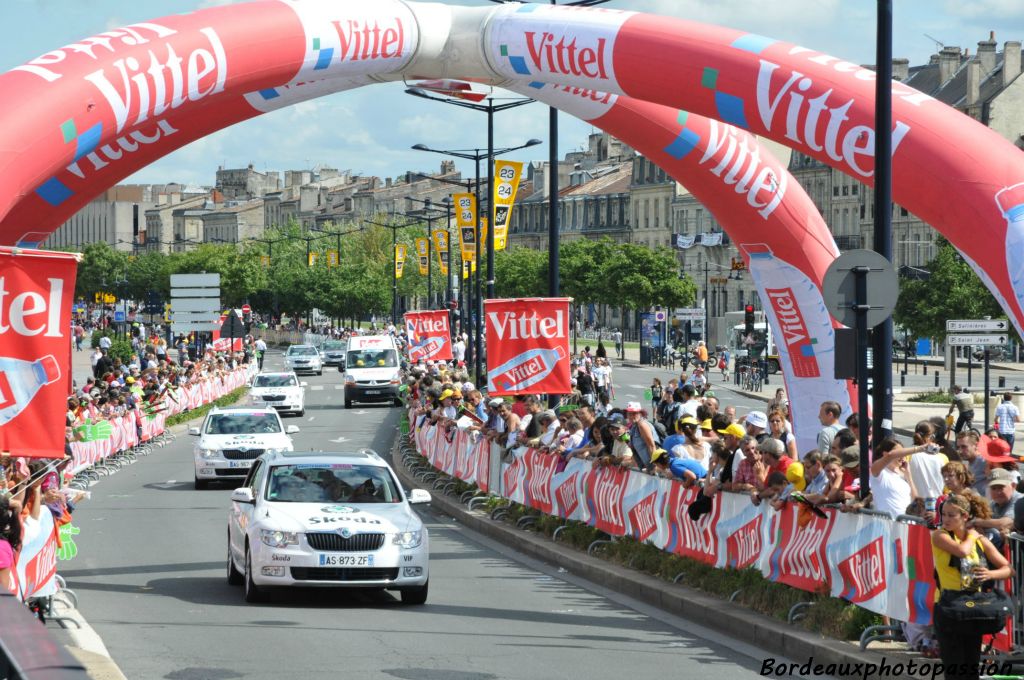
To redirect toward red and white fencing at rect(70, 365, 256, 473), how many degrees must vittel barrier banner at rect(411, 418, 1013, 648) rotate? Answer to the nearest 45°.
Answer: approximately 90° to its right

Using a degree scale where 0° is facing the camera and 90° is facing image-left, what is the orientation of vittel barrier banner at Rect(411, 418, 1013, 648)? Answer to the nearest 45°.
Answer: approximately 45°

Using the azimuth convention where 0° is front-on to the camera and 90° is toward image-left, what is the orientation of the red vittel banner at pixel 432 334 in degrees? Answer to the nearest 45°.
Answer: approximately 0°

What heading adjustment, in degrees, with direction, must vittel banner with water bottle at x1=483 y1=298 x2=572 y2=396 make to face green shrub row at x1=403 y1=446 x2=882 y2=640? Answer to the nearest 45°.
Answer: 0° — it already faces it

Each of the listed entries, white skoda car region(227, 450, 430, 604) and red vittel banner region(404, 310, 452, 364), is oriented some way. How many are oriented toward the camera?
2

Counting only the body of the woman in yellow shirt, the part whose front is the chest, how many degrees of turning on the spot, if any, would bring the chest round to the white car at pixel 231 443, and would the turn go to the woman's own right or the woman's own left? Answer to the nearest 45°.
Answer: approximately 90° to the woman's own right

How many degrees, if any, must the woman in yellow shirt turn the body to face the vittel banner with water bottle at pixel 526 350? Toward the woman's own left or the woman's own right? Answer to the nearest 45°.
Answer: approximately 90° to the woman's own right
